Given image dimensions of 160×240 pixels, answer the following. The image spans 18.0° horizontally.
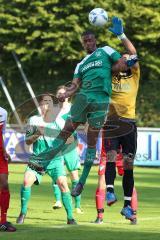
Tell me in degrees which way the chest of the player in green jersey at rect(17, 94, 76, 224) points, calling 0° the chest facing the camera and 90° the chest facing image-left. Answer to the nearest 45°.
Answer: approximately 0°
